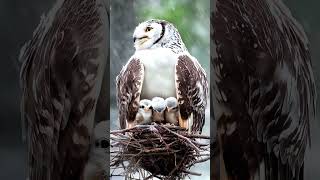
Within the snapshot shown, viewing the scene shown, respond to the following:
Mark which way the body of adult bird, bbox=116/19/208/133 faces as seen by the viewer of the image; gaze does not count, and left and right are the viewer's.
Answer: facing the viewer
